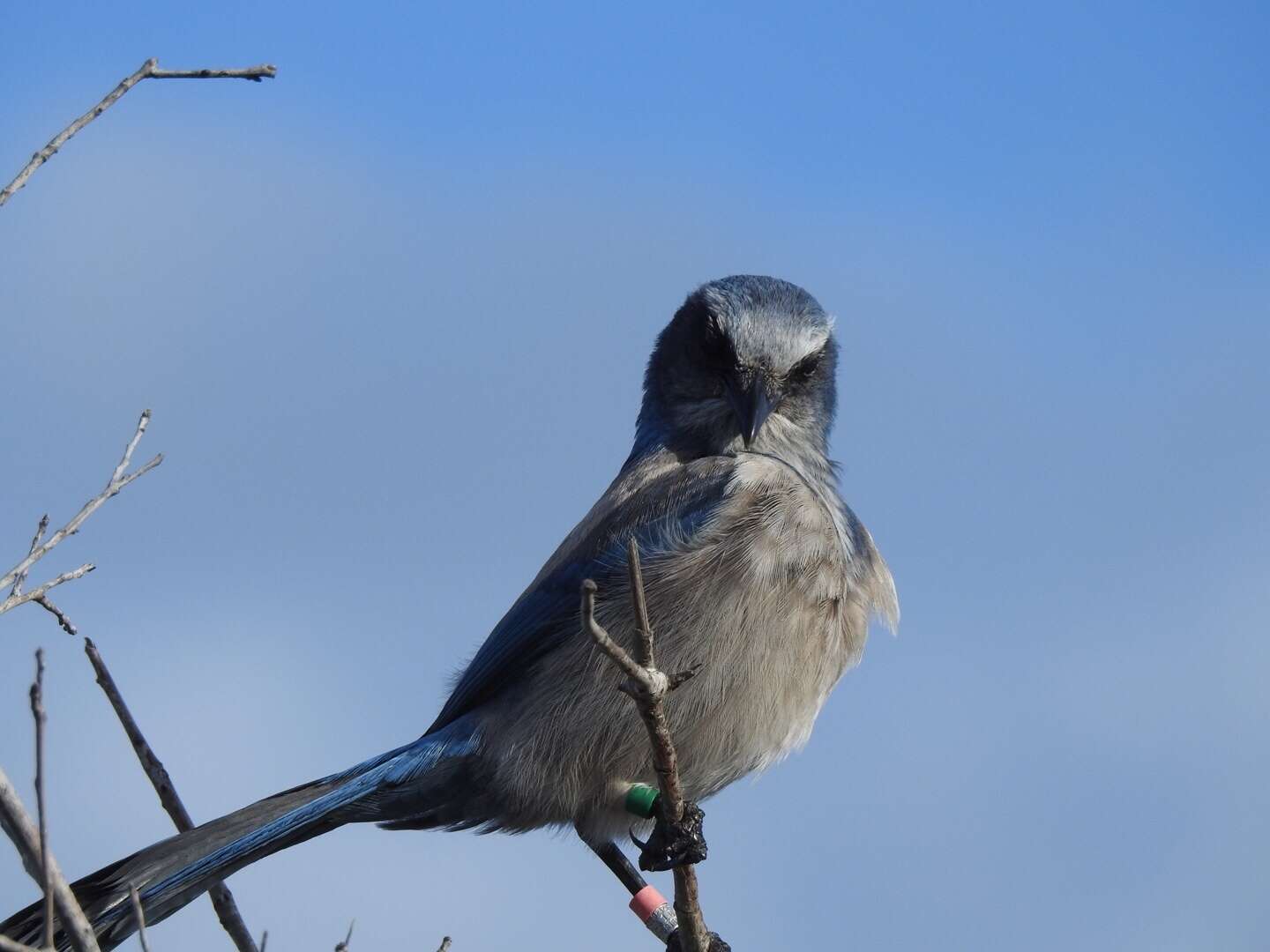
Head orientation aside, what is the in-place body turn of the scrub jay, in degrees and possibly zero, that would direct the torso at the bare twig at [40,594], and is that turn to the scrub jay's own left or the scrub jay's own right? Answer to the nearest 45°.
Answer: approximately 90° to the scrub jay's own right

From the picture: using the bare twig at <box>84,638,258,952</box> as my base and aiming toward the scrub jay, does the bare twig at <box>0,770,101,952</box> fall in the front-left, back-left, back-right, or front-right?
back-right

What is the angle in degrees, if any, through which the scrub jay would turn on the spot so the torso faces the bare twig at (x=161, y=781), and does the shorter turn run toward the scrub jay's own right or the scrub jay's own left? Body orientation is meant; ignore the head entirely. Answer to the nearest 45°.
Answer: approximately 90° to the scrub jay's own right

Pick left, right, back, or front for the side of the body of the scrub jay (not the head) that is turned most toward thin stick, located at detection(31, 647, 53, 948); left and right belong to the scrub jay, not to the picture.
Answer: right

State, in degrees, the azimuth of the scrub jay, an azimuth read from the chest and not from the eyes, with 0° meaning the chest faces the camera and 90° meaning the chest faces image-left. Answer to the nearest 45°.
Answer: approximately 315°
